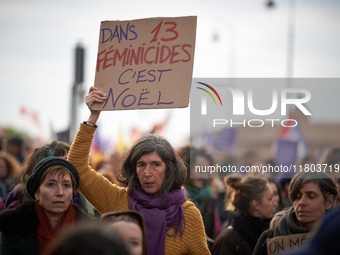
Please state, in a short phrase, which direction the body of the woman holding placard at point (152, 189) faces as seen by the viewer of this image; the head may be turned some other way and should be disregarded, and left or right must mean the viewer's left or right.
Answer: facing the viewer

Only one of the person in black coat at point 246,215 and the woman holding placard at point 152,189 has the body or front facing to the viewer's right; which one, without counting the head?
the person in black coat

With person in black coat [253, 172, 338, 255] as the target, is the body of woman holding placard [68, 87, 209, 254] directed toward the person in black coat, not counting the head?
no

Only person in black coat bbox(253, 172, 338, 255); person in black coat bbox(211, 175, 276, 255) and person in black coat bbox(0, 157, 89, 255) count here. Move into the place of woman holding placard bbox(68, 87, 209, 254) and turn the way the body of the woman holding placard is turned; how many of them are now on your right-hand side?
1

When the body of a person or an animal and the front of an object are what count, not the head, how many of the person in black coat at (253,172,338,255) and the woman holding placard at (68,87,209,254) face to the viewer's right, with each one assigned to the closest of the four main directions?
0

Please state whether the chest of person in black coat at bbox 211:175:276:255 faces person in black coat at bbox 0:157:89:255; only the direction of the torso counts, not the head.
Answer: no

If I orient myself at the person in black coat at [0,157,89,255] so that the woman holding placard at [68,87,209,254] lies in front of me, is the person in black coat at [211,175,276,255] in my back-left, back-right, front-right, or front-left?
front-left

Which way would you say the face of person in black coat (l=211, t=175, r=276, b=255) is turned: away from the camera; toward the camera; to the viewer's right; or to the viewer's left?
to the viewer's right

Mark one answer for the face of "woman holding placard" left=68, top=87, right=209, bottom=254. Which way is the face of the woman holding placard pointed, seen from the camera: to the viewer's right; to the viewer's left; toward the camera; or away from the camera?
toward the camera

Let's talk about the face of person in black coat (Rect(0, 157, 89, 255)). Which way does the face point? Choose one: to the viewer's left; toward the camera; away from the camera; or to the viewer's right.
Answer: toward the camera

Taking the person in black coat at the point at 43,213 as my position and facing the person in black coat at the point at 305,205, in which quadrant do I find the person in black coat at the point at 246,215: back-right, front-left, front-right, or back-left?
front-left

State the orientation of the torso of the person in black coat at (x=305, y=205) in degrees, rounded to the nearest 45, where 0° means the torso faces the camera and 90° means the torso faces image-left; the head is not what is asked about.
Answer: approximately 45°
